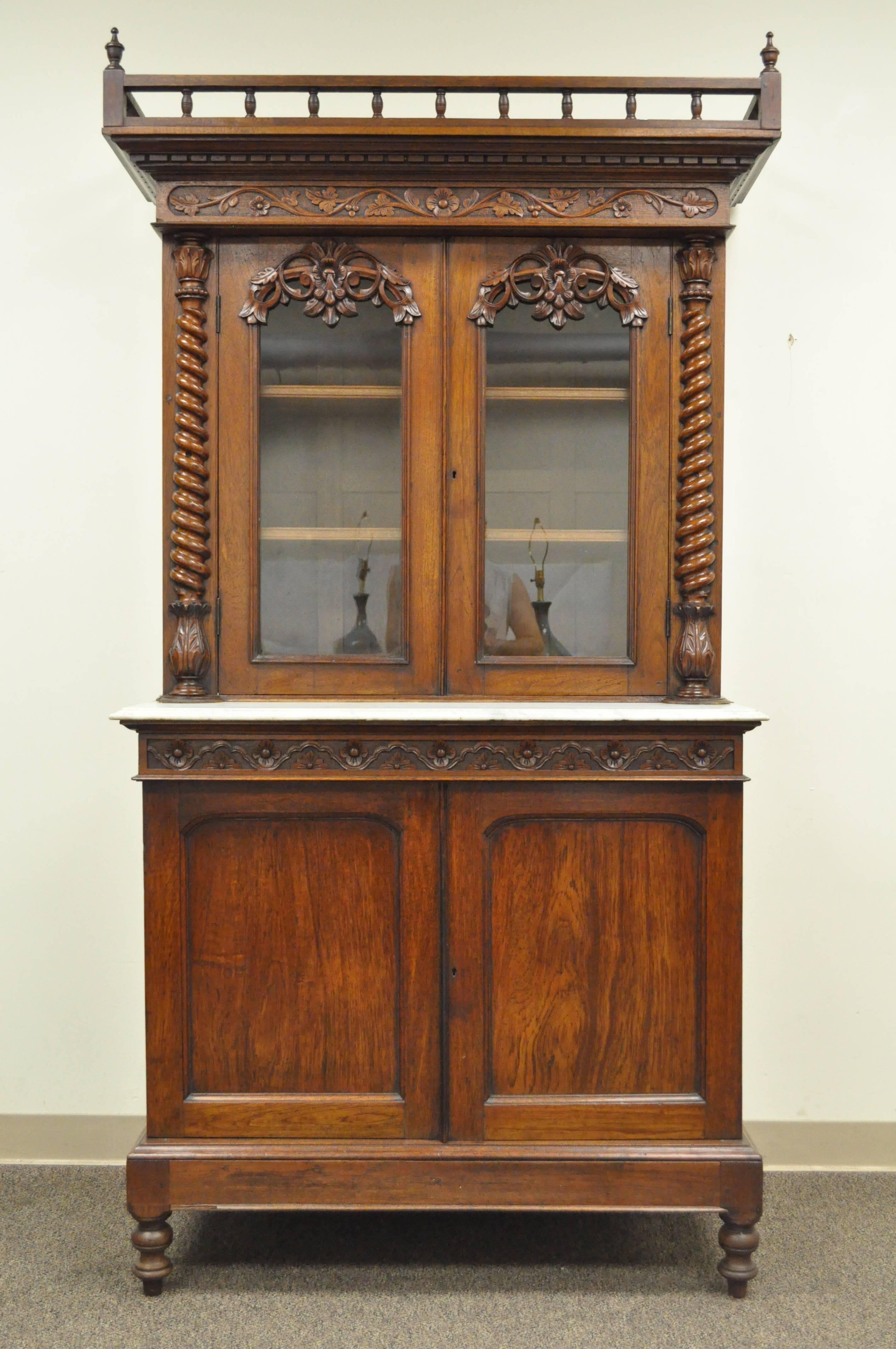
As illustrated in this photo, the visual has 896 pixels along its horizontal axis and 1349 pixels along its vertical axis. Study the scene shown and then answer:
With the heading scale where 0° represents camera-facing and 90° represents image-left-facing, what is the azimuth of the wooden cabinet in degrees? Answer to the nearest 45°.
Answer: approximately 0°
